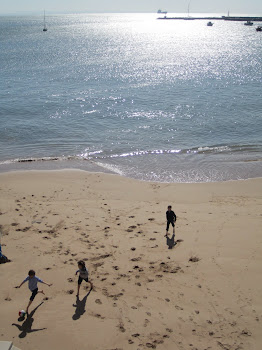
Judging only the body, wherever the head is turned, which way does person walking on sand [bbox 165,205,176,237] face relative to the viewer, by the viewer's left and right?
facing the viewer and to the left of the viewer
